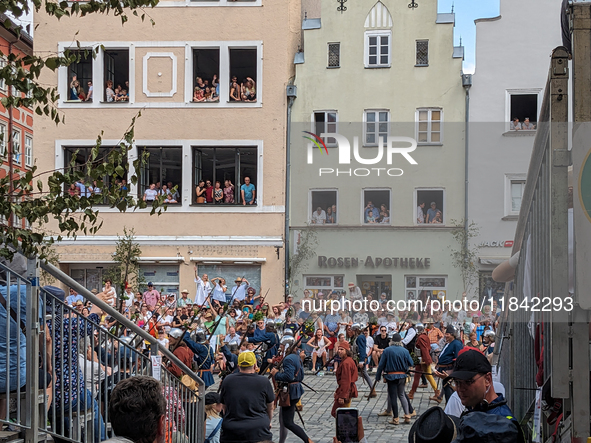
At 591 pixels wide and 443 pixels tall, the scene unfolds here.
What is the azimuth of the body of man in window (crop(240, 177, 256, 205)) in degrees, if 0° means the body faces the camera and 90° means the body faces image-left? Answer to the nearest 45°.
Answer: approximately 0°

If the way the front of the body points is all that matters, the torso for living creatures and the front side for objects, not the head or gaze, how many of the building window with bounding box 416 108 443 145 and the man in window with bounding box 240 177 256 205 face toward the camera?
2

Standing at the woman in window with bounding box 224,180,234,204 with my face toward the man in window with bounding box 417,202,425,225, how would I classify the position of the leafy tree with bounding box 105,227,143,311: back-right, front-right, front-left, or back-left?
back-right

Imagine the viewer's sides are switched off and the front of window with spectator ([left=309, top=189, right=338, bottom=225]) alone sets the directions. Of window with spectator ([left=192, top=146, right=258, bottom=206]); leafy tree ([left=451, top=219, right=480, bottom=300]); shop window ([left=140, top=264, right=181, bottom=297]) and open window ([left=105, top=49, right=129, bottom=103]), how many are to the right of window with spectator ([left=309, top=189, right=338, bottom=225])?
3

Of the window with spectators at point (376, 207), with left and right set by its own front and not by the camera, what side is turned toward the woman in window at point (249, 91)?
right

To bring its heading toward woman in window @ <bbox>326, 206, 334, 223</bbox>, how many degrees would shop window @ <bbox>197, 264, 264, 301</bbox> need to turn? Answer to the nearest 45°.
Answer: approximately 90° to its left

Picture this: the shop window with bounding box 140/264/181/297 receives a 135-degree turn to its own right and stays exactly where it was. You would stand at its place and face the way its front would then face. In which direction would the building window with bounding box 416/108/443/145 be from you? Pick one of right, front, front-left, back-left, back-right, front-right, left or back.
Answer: back-right

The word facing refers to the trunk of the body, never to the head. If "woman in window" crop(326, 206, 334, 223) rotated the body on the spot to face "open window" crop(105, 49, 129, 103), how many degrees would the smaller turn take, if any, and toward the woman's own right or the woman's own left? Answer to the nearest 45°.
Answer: approximately 90° to the woman's own right
